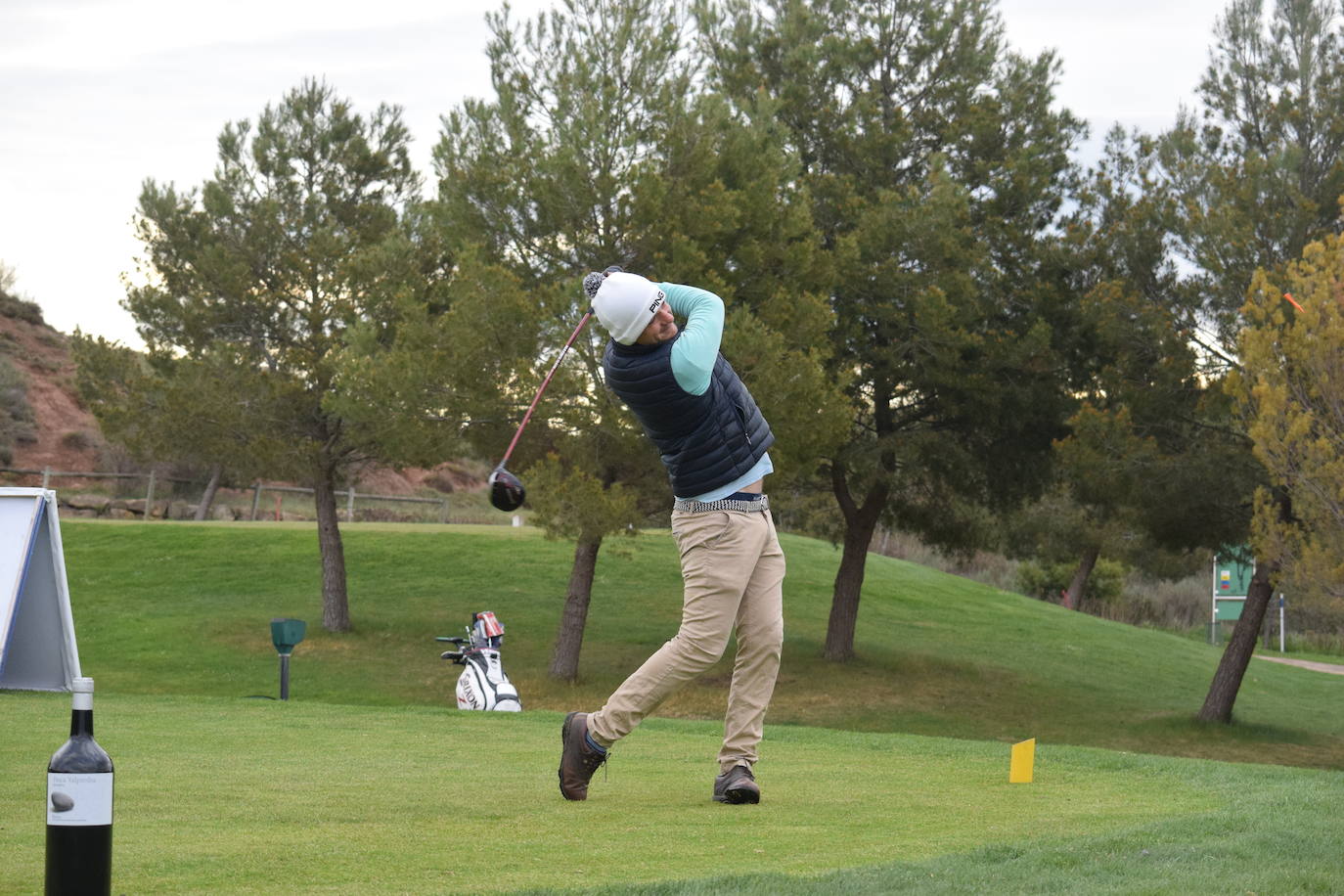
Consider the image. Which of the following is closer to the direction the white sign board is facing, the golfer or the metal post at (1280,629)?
the golfer

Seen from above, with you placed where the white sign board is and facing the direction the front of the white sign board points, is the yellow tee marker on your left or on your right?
on your left

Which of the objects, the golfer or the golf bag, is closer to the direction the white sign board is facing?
the golfer

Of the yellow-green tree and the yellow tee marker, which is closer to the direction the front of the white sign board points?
the yellow tee marker

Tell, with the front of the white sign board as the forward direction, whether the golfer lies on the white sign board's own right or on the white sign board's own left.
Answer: on the white sign board's own left

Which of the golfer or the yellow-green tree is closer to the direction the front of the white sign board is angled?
the golfer

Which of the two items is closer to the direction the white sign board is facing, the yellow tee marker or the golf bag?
the yellow tee marker
